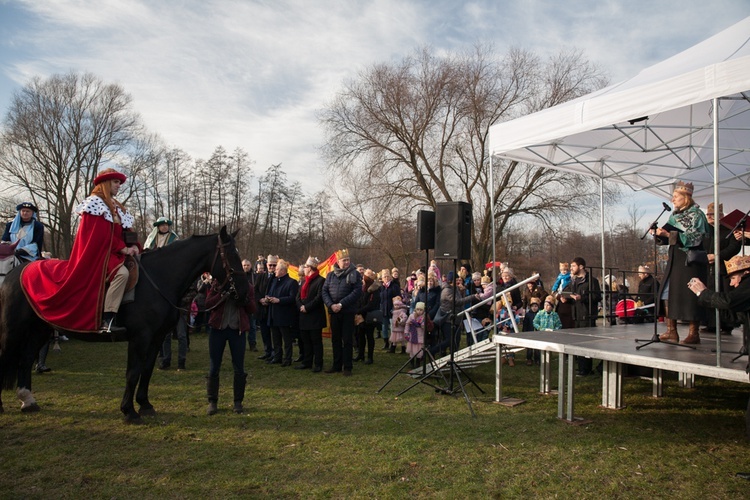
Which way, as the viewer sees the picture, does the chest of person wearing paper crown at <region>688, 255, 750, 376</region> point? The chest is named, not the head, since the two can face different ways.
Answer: to the viewer's left

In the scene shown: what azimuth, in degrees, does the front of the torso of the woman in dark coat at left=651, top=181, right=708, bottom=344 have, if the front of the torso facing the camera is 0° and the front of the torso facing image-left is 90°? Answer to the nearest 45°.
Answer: approximately 90°

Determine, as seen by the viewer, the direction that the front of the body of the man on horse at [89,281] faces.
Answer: to the viewer's right

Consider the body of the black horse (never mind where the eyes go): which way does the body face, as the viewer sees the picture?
to the viewer's right

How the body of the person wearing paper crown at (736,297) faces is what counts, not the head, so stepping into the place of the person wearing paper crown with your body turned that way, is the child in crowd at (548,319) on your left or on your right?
on your right

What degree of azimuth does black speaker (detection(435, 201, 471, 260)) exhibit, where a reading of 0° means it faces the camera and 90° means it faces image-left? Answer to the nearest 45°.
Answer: approximately 45°
